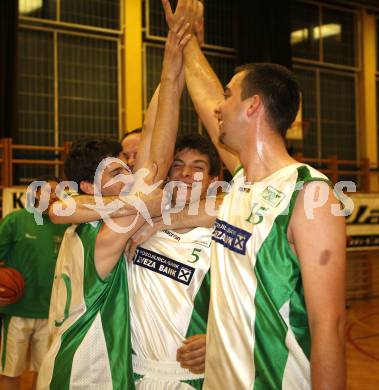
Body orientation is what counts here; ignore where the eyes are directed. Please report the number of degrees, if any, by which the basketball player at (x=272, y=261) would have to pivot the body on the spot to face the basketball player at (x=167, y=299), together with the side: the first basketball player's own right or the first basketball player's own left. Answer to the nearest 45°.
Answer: approximately 90° to the first basketball player's own right

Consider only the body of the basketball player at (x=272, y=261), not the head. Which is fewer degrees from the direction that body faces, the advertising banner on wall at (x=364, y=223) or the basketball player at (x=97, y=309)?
the basketball player

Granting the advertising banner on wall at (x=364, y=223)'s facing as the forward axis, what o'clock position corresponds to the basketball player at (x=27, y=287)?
The basketball player is roughly at 1 o'clock from the advertising banner on wall.

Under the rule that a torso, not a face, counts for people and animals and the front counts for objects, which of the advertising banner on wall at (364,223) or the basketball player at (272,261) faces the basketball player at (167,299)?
the advertising banner on wall

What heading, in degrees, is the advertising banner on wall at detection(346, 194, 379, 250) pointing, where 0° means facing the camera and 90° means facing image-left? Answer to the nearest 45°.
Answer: approximately 0°

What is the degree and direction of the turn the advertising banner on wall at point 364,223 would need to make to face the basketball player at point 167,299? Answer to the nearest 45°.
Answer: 0° — it already faces them

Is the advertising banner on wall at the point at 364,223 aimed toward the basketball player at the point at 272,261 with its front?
yes
